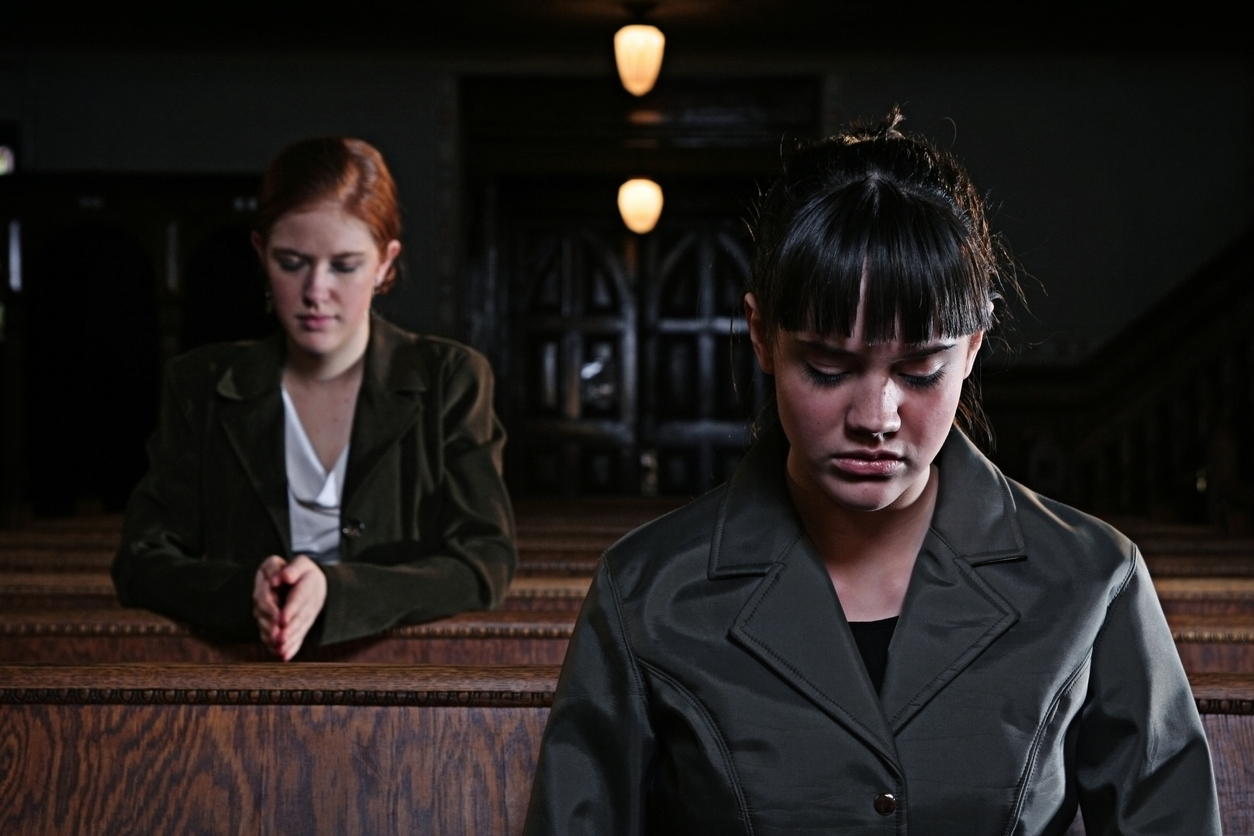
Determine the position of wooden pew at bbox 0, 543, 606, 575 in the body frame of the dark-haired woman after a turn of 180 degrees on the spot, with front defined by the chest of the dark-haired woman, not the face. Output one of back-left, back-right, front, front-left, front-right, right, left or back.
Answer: front-left

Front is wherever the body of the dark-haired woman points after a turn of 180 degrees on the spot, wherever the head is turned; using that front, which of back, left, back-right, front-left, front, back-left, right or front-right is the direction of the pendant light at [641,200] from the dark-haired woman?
front

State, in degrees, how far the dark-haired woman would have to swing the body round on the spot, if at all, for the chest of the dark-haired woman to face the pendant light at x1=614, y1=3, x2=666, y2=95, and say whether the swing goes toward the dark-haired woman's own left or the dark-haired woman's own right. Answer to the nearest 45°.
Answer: approximately 180°

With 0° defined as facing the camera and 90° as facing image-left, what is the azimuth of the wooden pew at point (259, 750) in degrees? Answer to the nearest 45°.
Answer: approximately 0°

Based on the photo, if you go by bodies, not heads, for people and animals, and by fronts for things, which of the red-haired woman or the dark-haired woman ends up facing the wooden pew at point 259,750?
the red-haired woman

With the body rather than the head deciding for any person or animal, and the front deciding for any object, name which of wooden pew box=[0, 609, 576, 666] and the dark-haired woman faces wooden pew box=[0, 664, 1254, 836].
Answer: wooden pew box=[0, 609, 576, 666]

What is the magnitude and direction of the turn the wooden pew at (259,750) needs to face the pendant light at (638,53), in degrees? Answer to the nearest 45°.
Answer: approximately 180°

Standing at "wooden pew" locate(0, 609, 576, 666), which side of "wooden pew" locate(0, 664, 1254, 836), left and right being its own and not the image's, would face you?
back

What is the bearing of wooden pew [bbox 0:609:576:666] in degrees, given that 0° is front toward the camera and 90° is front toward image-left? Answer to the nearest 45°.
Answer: approximately 0°

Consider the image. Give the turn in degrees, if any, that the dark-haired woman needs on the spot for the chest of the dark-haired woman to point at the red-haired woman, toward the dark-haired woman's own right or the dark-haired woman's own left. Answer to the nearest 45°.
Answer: approximately 135° to the dark-haired woman's own right

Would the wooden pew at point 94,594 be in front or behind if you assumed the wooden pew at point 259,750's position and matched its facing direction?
behind

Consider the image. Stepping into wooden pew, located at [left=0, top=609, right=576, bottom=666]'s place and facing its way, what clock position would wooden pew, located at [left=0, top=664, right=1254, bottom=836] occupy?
wooden pew, located at [left=0, top=664, right=1254, bottom=836] is roughly at 12 o'clock from wooden pew, located at [left=0, top=609, right=576, bottom=666].
